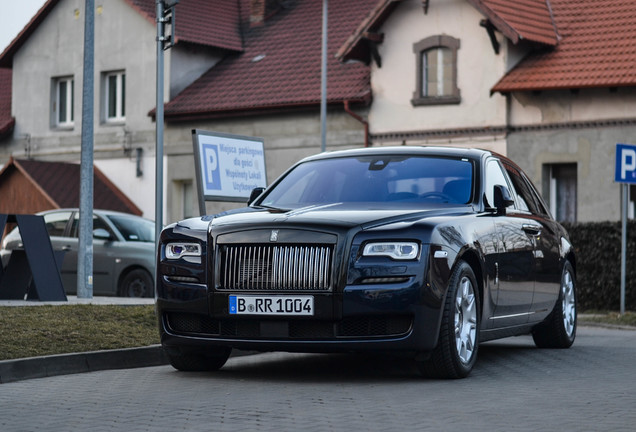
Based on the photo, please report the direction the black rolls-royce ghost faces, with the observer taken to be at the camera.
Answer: facing the viewer and to the left of the viewer

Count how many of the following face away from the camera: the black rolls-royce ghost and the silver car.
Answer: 0

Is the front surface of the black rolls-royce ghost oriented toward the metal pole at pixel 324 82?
no

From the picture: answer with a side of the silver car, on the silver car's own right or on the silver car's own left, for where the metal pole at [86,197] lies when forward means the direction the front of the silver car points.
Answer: on the silver car's own right

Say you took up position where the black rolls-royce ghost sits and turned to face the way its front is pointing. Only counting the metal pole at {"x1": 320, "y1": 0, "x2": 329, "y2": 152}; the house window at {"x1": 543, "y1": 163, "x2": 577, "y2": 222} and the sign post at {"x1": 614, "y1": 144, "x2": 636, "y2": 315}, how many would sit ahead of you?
0

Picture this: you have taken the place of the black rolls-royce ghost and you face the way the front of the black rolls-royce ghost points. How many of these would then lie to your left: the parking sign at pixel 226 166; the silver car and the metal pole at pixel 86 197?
0

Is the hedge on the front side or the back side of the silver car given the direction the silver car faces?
on the front side

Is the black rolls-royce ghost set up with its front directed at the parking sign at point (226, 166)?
no

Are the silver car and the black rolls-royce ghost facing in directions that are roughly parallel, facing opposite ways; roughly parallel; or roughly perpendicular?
roughly perpendicular

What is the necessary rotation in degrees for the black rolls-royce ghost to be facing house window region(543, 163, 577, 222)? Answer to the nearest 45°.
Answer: approximately 135° to its right

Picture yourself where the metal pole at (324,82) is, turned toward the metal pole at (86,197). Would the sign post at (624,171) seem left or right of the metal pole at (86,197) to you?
left

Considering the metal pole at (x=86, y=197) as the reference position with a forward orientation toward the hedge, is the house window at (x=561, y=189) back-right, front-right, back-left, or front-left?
front-left

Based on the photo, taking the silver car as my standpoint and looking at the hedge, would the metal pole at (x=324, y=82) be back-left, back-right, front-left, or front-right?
front-left
